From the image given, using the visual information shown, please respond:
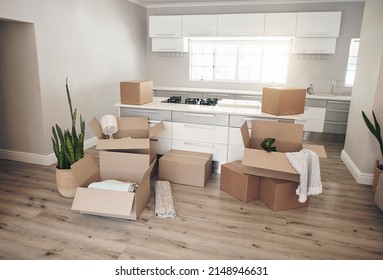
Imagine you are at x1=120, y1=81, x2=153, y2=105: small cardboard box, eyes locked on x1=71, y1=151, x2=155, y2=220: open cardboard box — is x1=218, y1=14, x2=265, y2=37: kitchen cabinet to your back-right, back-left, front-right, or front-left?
back-left

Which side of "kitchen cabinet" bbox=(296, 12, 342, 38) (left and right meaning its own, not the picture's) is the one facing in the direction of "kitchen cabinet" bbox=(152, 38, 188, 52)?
right

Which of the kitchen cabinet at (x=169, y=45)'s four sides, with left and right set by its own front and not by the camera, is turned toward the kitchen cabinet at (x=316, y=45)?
left

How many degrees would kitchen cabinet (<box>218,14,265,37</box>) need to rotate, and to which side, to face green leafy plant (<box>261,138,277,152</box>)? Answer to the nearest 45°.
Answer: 0° — it already faces it

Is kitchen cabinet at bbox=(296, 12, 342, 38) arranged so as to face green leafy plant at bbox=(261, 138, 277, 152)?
yes

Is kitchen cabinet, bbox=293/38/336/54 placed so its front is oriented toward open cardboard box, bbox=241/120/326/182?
yes
